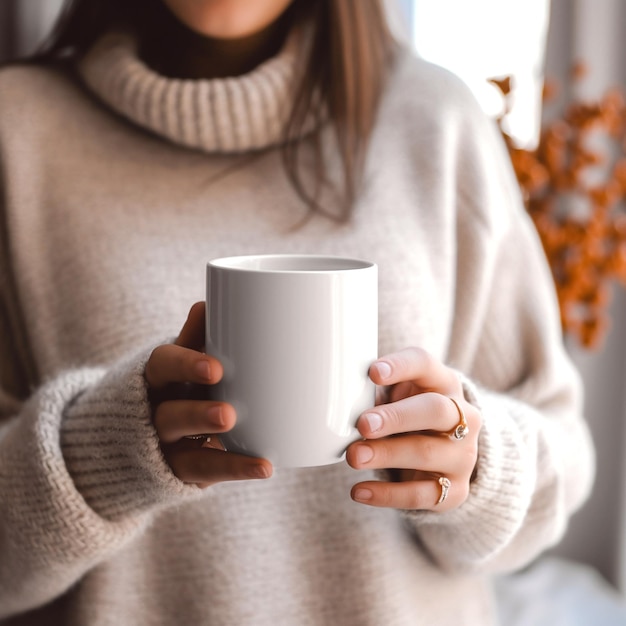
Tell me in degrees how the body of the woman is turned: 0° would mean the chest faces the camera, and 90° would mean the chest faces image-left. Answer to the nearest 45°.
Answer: approximately 0°

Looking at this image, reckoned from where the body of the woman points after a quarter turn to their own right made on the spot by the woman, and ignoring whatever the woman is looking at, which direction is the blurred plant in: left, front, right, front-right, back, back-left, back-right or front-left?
back-right
